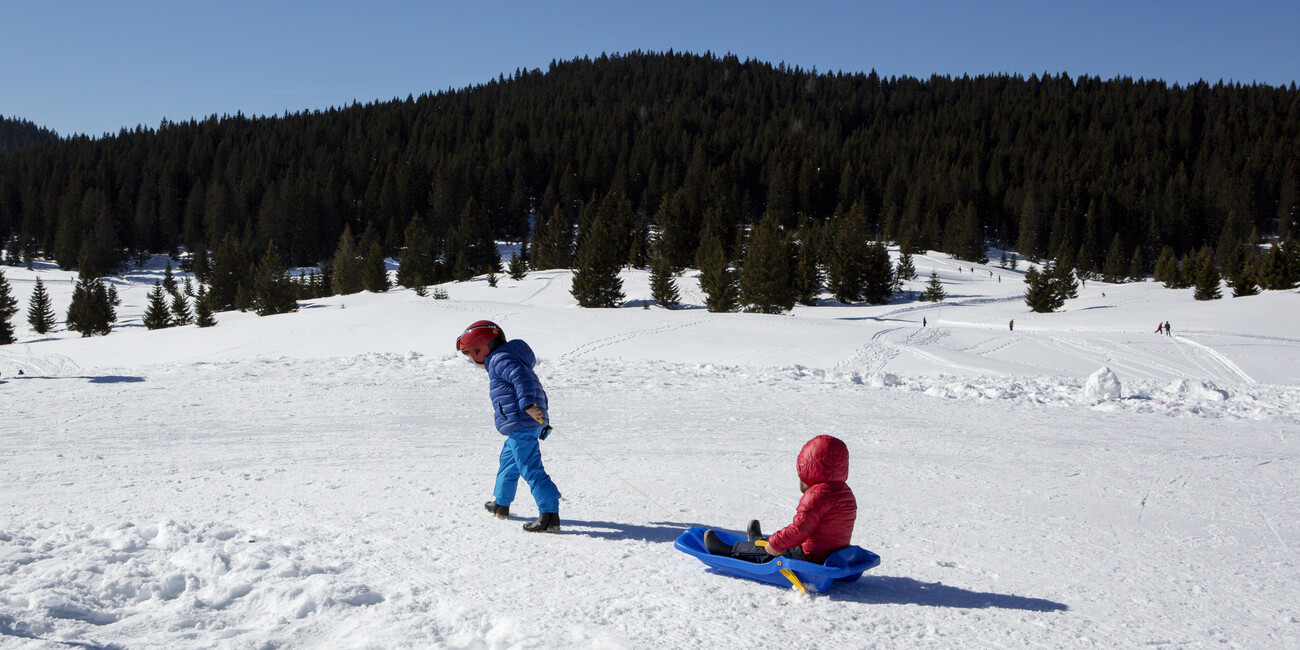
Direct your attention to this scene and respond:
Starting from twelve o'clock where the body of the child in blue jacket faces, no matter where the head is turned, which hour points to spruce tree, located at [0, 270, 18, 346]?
The spruce tree is roughly at 2 o'clock from the child in blue jacket.

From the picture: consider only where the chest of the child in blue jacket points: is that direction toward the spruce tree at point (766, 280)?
no

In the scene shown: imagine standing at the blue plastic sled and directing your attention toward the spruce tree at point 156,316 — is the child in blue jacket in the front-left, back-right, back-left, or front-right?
front-left

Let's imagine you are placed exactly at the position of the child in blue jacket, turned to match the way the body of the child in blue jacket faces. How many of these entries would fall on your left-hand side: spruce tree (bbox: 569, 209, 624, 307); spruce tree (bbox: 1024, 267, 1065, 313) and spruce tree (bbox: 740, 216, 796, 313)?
0

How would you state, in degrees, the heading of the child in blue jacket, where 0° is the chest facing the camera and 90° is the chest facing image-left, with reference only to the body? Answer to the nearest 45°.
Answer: approximately 90°

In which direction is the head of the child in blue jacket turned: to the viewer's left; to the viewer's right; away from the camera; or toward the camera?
to the viewer's left

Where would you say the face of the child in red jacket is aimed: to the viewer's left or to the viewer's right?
to the viewer's left

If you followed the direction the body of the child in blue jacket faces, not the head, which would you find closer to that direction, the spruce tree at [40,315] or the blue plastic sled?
the spruce tree

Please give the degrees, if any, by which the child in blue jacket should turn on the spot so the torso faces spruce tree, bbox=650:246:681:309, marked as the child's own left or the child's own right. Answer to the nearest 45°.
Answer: approximately 90° to the child's own right

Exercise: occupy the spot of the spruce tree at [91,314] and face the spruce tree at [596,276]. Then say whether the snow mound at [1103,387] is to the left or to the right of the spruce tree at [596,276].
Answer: right
